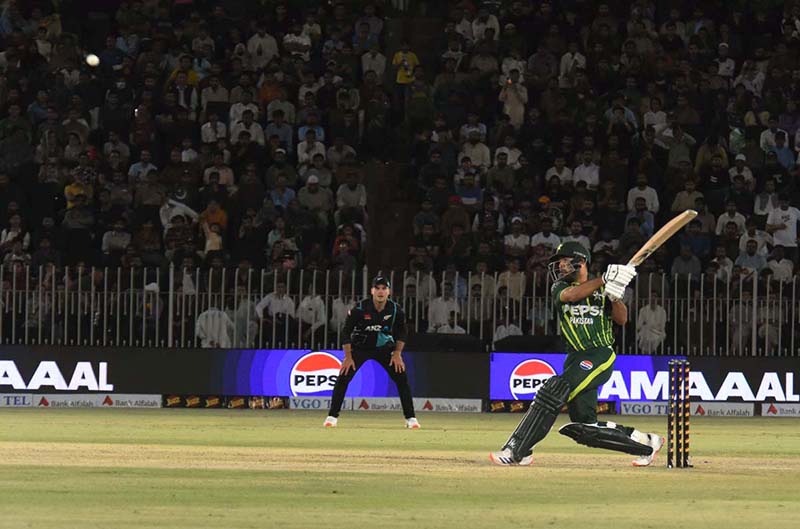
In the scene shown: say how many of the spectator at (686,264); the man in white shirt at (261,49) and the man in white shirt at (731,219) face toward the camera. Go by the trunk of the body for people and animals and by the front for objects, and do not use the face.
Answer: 3

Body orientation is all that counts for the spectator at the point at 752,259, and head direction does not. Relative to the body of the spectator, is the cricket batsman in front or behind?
in front

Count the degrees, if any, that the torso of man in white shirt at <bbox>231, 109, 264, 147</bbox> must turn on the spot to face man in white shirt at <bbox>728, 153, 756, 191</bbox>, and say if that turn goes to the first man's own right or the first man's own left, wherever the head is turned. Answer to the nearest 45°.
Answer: approximately 90° to the first man's own left
